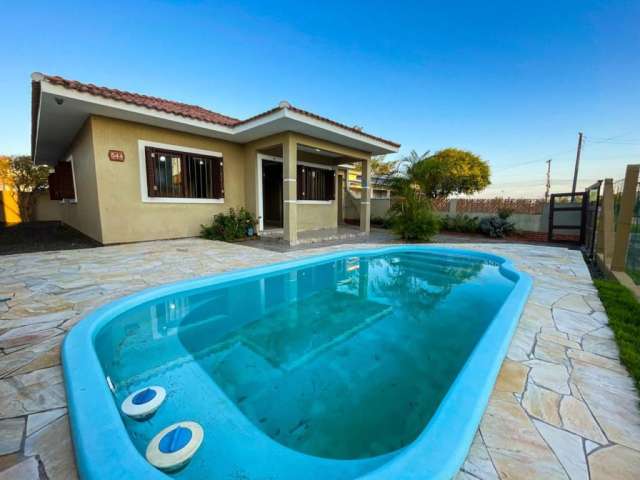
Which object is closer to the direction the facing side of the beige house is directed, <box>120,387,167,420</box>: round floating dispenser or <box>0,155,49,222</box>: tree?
the round floating dispenser

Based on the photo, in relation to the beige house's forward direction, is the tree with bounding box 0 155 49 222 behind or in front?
behind

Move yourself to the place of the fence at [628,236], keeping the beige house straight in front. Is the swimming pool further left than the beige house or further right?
left

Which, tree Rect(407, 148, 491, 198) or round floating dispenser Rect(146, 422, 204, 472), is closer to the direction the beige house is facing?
the round floating dispenser

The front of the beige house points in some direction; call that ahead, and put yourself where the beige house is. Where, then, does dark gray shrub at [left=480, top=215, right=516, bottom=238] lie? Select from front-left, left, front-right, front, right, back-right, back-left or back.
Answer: front-left

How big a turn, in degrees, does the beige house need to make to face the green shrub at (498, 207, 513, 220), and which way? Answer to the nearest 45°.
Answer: approximately 45° to its left

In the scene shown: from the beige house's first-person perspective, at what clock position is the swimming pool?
The swimming pool is roughly at 1 o'clock from the beige house.

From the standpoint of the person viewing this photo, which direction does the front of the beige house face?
facing the viewer and to the right of the viewer

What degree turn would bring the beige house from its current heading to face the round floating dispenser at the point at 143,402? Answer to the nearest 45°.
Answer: approximately 45° to its right

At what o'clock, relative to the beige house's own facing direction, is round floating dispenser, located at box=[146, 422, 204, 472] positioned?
The round floating dispenser is roughly at 1 o'clock from the beige house.

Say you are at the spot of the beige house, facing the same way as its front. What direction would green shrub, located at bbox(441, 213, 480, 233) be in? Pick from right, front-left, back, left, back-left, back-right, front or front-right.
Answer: front-left

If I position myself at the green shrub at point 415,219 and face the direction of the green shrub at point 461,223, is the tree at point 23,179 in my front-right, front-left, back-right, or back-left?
back-left
